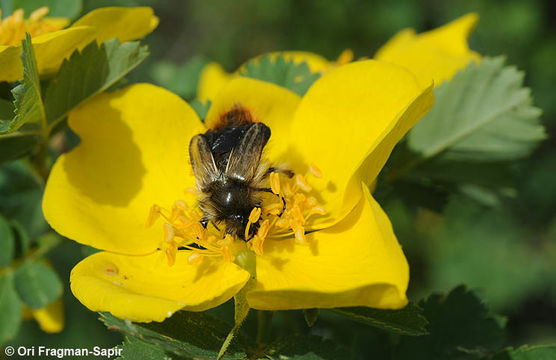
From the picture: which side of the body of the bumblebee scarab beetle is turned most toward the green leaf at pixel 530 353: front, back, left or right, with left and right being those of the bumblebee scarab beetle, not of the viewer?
left

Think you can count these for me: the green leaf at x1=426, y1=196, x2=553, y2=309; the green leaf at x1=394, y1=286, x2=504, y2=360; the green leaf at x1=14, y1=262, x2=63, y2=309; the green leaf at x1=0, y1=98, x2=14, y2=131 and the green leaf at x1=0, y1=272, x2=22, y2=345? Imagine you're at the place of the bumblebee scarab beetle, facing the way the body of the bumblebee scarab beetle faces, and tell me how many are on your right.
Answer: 3

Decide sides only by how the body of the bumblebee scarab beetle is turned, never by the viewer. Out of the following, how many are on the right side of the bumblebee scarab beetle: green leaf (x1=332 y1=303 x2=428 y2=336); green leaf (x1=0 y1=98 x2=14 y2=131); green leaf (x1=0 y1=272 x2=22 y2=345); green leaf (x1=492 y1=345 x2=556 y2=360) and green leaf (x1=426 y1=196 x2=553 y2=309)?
2

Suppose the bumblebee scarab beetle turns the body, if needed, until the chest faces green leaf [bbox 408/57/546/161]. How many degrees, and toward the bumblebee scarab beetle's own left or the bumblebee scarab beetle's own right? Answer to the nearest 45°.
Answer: approximately 135° to the bumblebee scarab beetle's own left

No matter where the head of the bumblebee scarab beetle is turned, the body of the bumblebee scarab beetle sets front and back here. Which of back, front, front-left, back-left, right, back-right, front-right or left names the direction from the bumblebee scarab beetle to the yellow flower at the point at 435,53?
back-left

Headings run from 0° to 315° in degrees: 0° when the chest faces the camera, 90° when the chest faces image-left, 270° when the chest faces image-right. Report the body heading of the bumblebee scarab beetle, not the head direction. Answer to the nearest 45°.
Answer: approximately 0°

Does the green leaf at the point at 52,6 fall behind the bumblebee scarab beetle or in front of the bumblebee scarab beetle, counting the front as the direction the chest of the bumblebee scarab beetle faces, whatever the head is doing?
behind

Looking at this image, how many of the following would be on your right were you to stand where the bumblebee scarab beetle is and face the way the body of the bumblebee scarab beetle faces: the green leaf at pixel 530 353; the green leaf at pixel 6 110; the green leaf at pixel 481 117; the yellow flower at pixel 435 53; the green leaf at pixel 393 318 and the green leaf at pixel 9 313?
2

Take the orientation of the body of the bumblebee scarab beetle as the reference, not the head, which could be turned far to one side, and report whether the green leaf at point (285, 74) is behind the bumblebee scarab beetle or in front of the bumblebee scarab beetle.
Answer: behind

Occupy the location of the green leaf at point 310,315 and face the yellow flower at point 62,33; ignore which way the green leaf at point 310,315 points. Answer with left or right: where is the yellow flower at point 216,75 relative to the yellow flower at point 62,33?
right
